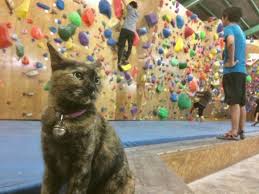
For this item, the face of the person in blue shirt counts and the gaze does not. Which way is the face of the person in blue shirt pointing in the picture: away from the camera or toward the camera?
away from the camera

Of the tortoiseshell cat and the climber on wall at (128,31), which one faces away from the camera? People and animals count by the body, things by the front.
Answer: the climber on wall

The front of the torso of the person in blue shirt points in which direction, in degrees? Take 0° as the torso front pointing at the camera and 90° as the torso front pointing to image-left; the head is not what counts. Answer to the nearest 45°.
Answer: approximately 135°

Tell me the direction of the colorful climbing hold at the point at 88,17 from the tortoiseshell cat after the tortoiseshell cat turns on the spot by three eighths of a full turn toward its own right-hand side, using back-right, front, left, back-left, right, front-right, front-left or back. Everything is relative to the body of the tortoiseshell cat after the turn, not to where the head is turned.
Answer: front

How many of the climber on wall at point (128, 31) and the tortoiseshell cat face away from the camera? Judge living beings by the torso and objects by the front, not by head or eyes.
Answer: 1

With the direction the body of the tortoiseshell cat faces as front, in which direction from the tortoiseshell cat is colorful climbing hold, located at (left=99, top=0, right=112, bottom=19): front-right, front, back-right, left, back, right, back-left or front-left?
back-right

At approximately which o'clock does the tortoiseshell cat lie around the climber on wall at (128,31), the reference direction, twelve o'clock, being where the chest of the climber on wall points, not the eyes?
The tortoiseshell cat is roughly at 6 o'clock from the climber on wall.

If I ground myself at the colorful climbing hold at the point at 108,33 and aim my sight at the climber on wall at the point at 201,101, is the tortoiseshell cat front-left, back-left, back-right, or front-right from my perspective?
back-right

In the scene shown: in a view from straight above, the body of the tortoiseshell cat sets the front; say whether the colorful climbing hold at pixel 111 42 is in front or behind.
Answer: behind

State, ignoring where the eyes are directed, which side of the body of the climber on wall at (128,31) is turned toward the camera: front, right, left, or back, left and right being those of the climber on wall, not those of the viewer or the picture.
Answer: back
